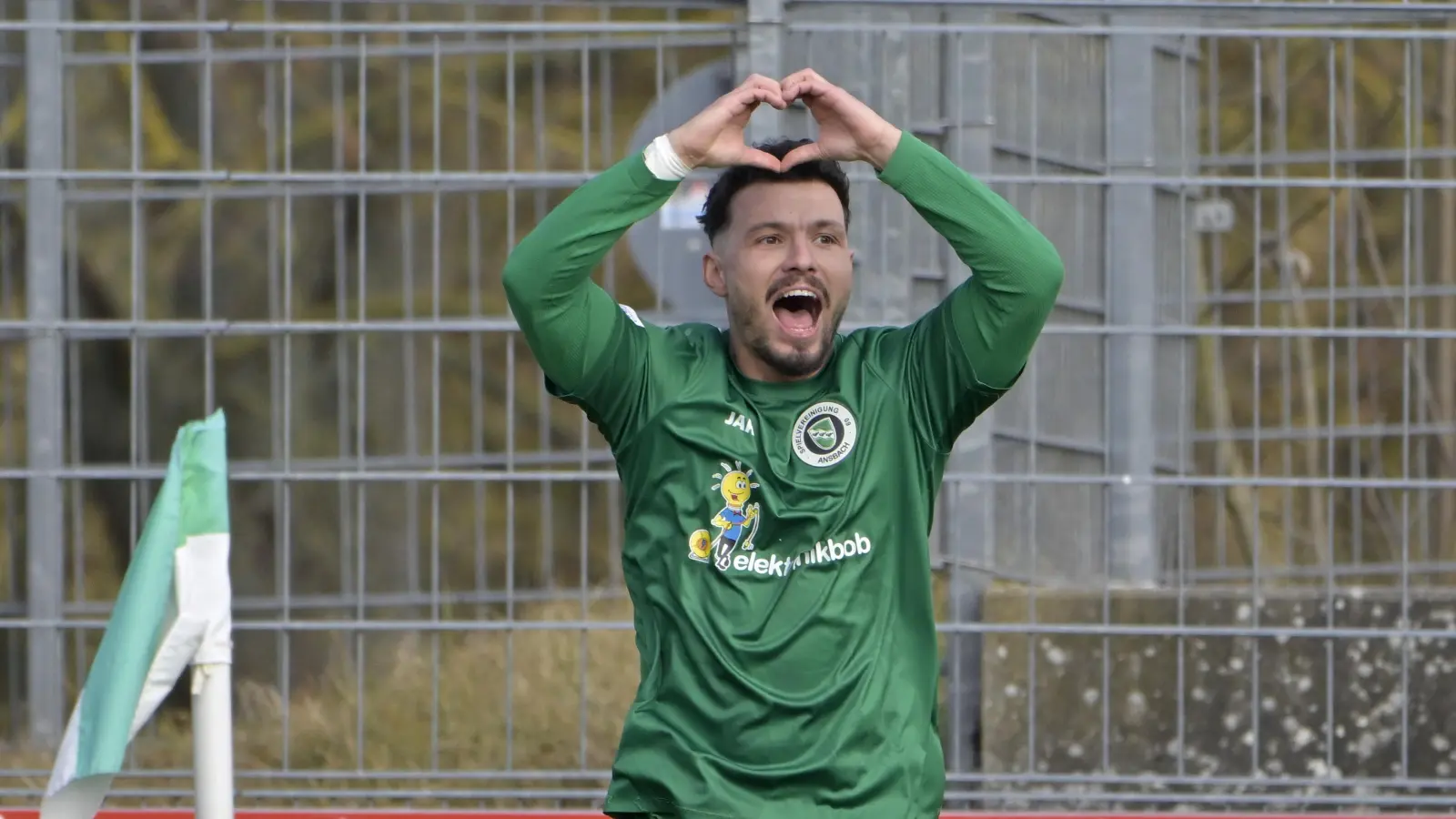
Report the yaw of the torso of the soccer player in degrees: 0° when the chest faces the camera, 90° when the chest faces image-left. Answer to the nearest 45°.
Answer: approximately 0°

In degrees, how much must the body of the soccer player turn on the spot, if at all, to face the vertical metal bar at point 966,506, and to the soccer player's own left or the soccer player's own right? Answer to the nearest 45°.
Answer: approximately 180°

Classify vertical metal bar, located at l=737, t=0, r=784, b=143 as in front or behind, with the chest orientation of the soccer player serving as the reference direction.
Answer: behind

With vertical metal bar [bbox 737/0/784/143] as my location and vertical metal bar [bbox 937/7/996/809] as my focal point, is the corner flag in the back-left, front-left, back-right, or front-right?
back-right

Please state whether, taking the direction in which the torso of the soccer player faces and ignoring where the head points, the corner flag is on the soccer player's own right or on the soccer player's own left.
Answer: on the soccer player's own right

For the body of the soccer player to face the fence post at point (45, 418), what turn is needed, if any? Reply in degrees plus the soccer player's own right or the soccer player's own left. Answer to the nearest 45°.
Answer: approximately 135° to the soccer player's own right
